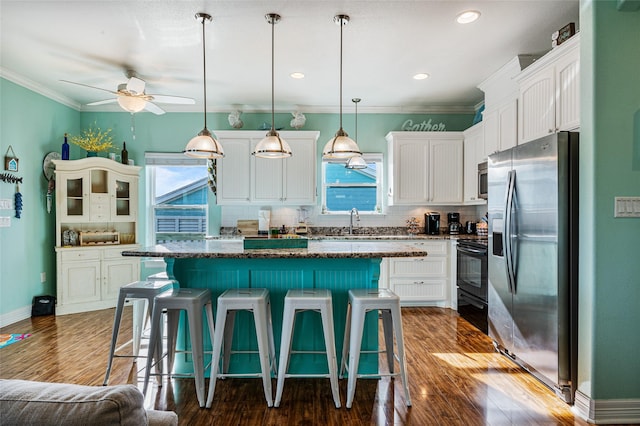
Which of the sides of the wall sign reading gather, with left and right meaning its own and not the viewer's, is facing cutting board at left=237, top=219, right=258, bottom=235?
right

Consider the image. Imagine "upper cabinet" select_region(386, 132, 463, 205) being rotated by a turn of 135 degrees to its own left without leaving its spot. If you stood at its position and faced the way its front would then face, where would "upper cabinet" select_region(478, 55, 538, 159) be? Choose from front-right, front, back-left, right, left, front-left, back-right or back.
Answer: right

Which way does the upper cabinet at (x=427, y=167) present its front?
toward the camera

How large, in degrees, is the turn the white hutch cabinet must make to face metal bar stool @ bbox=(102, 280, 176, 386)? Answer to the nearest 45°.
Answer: approximately 45° to its right

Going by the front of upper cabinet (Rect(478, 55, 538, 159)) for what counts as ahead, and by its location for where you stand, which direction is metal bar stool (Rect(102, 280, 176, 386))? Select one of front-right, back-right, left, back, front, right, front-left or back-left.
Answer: front-left

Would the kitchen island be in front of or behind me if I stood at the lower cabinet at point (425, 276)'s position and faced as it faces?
in front

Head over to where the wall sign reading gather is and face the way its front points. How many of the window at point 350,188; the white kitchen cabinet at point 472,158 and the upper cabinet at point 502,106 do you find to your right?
1

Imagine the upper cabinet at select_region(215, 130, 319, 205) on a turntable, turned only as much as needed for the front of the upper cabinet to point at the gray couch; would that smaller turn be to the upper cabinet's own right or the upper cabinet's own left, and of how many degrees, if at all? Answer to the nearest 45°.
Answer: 0° — it already faces it

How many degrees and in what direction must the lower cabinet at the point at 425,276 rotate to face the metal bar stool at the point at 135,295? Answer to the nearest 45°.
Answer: approximately 45° to its right

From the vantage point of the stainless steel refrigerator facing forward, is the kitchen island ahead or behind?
ahead

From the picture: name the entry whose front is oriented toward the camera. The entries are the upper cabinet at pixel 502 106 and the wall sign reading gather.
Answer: the wall sign reading gather

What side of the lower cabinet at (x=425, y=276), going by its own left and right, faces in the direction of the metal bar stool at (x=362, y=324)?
front

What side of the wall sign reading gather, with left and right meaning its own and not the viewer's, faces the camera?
front

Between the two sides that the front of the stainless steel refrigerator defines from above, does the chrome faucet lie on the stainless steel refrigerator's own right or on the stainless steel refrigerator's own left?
on the stainless steel refrigerator's own right

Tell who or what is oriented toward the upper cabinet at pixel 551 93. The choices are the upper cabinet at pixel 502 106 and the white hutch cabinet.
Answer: the white hutch cabinet

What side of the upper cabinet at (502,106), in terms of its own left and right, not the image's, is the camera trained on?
left

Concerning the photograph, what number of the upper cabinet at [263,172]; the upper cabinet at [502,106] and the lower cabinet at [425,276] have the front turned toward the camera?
2

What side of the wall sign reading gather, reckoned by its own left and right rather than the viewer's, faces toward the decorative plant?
right

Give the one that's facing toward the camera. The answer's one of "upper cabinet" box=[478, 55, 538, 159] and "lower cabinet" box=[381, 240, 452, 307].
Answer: the lower cabinet
